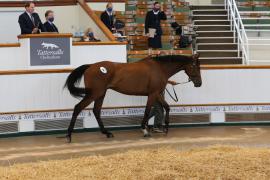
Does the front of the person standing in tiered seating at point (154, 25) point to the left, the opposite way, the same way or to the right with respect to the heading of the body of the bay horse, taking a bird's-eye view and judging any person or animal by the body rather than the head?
to the right

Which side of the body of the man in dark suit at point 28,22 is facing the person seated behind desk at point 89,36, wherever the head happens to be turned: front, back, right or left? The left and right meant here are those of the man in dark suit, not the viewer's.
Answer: left

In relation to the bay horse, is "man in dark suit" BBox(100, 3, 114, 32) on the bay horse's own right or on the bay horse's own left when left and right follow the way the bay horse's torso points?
on the bay horse's own left

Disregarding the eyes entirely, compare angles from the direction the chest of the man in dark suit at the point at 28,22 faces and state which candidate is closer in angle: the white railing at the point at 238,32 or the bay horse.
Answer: the bay horse

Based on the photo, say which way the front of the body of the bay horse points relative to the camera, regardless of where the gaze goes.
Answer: to the viewer's right

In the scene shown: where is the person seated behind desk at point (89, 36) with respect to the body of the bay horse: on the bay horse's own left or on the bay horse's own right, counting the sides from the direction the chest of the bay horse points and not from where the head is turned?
on the bay horse's own left

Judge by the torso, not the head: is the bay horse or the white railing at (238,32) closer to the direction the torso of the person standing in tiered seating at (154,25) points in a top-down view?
the bay horse

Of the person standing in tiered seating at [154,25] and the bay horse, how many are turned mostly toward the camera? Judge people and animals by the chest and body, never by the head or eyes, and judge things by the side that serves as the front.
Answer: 1

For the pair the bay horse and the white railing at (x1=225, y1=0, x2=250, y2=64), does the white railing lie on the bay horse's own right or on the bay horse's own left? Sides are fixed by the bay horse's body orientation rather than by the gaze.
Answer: on the bay horse's own left

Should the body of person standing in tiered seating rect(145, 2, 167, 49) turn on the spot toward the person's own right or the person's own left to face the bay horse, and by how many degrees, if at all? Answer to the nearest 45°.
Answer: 0° — they already face it

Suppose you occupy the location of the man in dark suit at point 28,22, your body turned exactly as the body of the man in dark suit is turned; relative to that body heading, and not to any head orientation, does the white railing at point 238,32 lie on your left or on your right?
on your left
